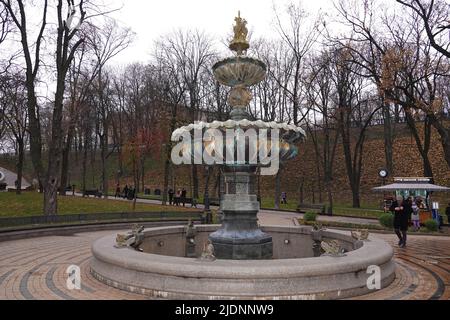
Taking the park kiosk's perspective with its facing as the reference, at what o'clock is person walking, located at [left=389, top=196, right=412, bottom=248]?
The person walking is roughly at 12 o'clock from the park kiosk.

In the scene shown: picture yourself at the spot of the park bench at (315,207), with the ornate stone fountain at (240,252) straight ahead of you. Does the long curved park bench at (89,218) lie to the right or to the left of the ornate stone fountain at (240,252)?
right

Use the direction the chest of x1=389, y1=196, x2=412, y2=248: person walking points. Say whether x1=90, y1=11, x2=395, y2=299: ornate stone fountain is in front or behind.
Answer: in front

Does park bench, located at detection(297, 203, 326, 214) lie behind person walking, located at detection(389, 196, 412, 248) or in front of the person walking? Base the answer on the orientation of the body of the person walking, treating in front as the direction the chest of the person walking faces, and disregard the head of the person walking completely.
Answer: behind

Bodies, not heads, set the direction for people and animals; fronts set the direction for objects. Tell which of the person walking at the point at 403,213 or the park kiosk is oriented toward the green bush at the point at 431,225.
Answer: the park kiosk

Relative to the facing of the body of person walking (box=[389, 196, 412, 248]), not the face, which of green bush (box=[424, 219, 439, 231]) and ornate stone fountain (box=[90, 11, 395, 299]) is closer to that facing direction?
the ornate stone fountain

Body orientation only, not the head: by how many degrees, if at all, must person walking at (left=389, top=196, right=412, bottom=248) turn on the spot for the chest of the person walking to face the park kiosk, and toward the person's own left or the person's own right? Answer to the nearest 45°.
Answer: approximately 180°

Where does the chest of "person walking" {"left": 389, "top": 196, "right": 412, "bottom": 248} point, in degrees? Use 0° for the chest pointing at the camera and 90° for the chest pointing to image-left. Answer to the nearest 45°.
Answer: approximately 0°

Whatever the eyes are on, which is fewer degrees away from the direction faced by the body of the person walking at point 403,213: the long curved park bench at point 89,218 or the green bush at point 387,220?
the long curved park bench

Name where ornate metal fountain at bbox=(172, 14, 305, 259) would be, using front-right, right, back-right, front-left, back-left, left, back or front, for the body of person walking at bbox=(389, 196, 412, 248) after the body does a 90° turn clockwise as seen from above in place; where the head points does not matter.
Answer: front-left

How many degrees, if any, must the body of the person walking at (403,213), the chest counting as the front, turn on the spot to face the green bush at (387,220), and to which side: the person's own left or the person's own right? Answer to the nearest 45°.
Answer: approximately 180°

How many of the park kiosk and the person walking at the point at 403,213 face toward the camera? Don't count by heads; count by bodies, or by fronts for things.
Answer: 2

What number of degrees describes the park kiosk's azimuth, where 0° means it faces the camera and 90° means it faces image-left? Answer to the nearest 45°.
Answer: approximately 0°
